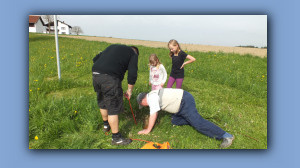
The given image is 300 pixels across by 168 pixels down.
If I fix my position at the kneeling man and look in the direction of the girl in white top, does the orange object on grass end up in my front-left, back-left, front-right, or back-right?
back-left

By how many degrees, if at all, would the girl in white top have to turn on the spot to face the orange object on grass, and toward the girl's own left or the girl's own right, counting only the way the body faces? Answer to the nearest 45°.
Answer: approximately 45° to the girl's own left

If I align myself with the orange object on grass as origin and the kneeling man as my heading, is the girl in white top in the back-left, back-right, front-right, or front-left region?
front-left

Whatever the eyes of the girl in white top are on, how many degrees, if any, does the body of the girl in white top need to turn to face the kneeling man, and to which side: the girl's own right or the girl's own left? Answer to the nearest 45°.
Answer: approximately 45° to the girl's own left

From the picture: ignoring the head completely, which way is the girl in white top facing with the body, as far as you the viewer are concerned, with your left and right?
facing the viewer and to the left of the viewer

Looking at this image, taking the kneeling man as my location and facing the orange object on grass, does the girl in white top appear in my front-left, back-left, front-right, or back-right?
back-right
